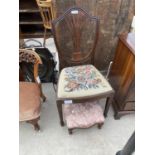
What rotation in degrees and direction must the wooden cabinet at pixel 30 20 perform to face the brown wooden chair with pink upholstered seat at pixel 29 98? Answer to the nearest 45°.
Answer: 0° — it already faces it

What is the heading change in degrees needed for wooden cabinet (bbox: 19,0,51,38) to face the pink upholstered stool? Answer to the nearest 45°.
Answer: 0° — it already faces it

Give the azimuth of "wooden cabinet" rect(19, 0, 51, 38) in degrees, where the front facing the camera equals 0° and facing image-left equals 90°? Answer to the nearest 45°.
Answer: approximately 0°
